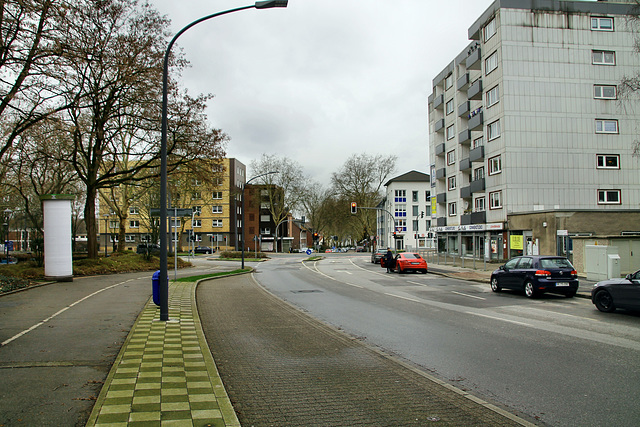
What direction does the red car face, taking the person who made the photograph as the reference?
facing away from the viewer and to the left of the viewer

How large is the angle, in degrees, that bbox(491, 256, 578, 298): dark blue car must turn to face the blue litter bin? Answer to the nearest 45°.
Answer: approximately 90° to its left

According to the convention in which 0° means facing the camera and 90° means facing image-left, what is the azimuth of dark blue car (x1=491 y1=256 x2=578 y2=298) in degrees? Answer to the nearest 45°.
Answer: approximately 135°

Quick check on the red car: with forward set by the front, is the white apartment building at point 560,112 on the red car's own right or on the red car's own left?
on the red car's own right

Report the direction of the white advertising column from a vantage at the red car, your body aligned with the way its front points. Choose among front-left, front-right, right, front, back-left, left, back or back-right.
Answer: left

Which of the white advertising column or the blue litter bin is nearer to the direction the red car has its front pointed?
the white advertising column

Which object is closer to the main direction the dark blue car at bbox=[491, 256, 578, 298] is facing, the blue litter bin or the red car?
the red car

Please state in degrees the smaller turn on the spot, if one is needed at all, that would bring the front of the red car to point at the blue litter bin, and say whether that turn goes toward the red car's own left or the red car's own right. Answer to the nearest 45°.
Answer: approximately 135° to the red car's own left

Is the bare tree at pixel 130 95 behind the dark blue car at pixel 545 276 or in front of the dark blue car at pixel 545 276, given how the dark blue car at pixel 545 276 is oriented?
in front

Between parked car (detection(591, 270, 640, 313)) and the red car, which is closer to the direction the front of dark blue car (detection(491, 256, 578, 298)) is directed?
the red car

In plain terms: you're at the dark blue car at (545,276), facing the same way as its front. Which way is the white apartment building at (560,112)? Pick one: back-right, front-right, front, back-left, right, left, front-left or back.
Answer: front-right

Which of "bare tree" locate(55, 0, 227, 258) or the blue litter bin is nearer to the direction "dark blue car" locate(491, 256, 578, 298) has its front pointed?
the bare tree

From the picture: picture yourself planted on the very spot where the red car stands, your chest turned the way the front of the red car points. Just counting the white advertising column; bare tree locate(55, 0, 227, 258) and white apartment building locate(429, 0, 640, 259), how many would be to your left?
2
